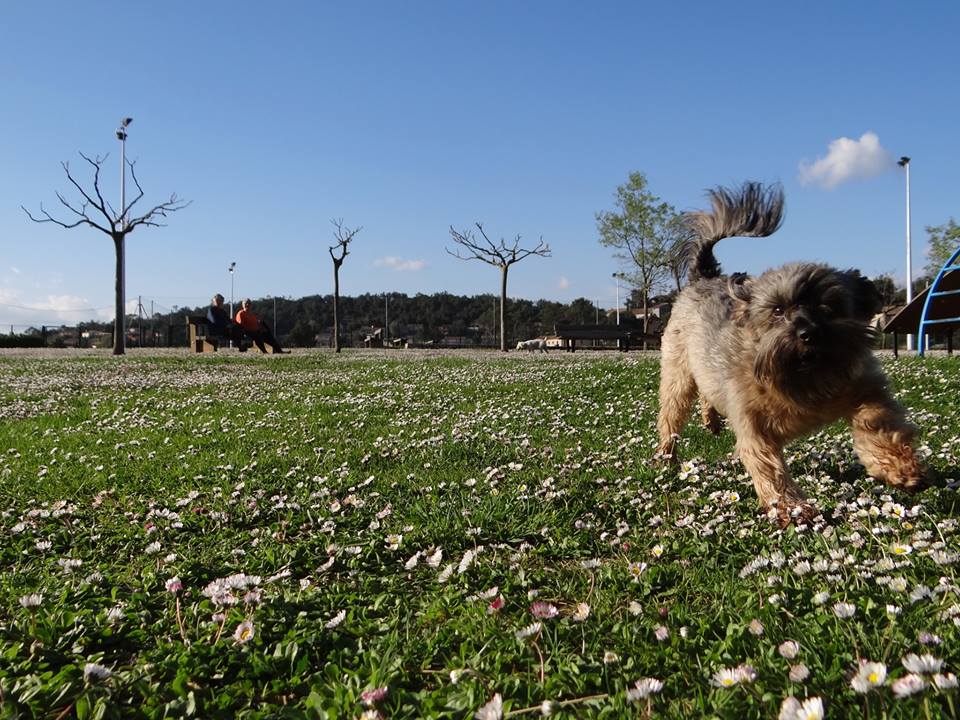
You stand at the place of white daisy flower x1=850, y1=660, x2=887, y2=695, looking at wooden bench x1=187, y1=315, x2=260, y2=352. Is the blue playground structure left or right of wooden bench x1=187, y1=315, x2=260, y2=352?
right

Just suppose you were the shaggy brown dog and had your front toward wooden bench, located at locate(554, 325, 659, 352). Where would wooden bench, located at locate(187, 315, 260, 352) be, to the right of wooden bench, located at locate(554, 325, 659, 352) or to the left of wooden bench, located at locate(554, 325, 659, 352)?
left

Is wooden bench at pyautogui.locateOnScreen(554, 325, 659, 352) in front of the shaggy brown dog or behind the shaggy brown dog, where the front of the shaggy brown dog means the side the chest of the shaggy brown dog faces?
behind

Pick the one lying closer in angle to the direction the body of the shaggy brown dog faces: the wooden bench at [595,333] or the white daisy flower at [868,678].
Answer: the white daisy flower

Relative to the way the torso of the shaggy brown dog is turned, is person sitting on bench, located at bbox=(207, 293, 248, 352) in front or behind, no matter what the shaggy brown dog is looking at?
behind

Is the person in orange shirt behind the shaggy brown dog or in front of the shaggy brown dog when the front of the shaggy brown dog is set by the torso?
behind

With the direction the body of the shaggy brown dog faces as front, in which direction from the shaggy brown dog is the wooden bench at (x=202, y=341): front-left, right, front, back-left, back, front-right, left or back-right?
back

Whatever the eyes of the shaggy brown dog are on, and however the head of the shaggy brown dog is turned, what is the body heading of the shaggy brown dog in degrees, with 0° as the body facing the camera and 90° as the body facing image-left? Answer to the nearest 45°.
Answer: approximately 315°

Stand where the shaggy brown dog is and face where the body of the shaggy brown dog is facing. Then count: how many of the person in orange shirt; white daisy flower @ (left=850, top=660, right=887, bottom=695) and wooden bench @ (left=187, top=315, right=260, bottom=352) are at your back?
2

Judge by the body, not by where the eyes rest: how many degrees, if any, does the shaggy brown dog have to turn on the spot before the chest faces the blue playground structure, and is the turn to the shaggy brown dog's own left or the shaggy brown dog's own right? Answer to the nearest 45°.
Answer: approximately 135° to the shaggy brown dog's own left
